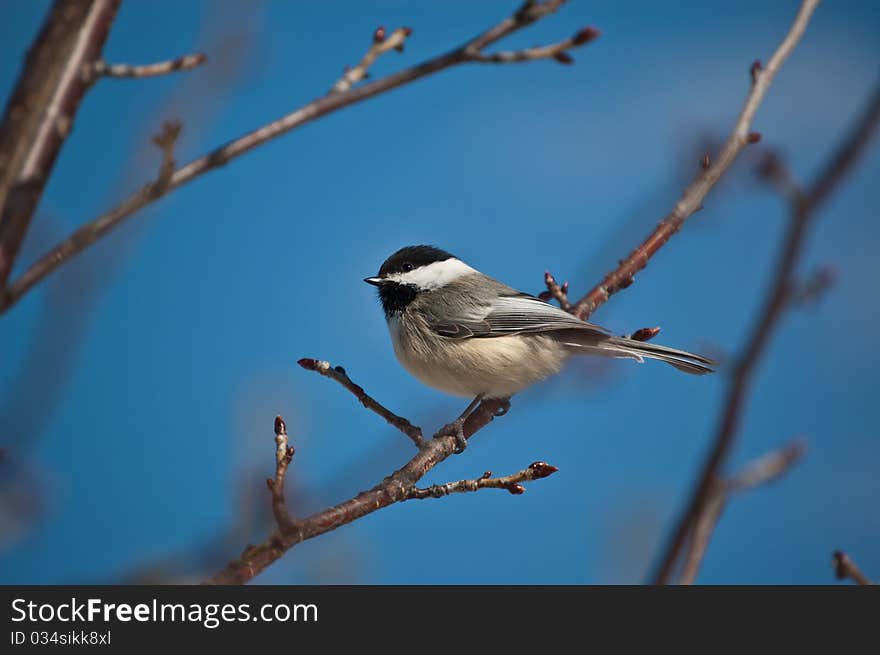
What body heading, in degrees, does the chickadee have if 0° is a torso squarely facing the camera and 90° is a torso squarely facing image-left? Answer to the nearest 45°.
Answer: approximately 90°

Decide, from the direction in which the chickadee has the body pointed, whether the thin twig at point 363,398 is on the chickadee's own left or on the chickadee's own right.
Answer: on the chickadee's own left

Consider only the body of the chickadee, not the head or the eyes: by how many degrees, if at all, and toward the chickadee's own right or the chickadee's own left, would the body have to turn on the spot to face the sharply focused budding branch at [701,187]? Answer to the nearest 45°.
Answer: approximately 135° to the chickadee's own left
